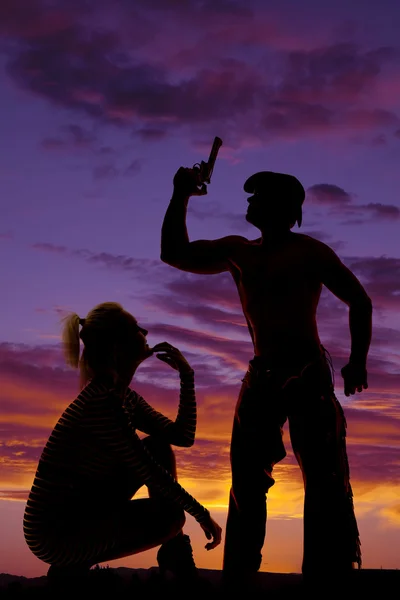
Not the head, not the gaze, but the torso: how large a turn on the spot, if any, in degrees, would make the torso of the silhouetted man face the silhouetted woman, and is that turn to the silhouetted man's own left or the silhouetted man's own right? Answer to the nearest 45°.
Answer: approximately 45° to the silhouetted man's own right

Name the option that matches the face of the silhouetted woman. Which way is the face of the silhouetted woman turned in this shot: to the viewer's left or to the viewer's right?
to the viewer's right

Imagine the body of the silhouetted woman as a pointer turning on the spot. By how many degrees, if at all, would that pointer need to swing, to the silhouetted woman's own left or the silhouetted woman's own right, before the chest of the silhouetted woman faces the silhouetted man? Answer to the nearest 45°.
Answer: approximately 45° to the silhouetted woman's own left

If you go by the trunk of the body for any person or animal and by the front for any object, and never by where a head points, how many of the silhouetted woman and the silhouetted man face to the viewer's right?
1

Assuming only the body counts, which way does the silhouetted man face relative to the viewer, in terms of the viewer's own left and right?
facing the viewer

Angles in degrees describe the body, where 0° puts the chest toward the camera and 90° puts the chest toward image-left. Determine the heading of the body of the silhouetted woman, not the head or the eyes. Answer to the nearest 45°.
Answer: approximately 270°

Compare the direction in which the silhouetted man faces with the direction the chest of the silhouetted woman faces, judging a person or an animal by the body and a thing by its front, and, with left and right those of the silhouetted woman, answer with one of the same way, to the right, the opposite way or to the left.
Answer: to the right

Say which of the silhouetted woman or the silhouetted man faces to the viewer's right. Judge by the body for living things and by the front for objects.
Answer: the silhouetted woman

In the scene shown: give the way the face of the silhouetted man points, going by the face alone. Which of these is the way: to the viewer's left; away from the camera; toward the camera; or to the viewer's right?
to the viewer's left
